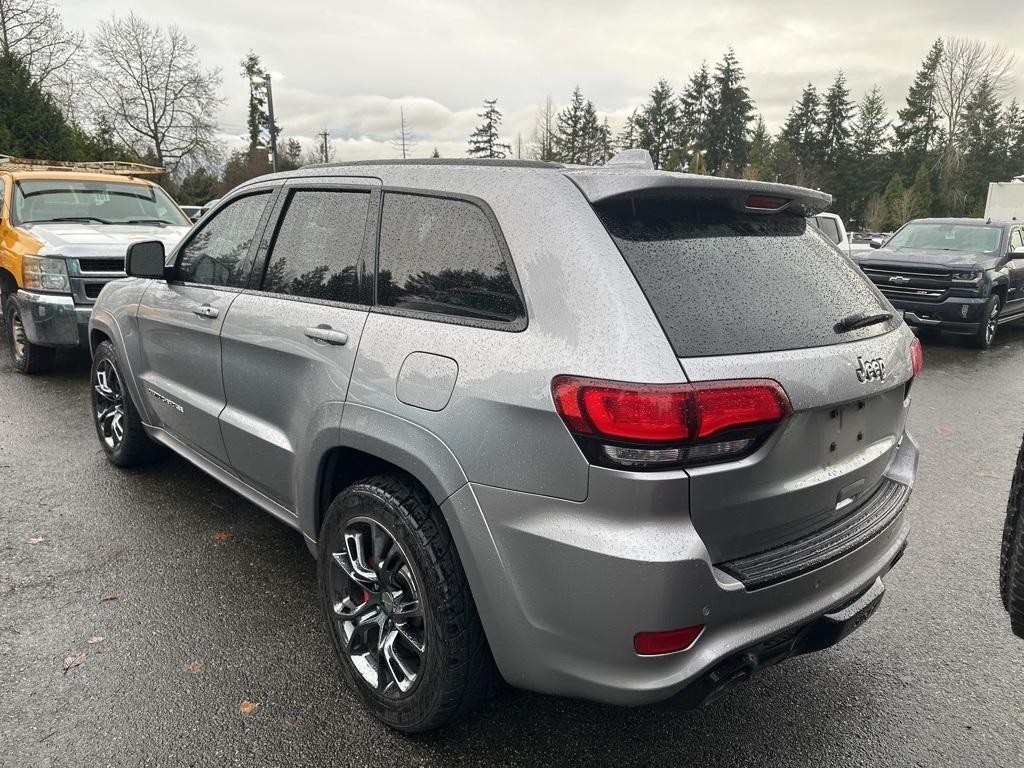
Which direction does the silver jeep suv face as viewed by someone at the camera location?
facing away from the viewer and to the left of the viewer

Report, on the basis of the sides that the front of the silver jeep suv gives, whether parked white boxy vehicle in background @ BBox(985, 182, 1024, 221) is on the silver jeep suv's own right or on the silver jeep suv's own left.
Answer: on the silver jeep suv's own right

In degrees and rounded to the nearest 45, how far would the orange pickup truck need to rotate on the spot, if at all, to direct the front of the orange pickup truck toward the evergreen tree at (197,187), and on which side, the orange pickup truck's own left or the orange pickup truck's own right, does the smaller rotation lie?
approximately 135° to the orange pickup truck's own left

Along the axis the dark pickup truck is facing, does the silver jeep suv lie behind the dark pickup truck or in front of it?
in front

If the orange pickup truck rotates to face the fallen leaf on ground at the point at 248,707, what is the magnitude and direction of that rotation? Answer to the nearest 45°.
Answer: approximately 45° to its right

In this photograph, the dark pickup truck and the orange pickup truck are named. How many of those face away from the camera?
0

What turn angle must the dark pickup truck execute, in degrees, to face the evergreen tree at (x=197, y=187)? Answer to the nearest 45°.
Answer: approximately 90° to its right

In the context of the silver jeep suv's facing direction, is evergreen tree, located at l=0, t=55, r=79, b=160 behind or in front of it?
in front

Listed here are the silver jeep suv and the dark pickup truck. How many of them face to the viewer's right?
0

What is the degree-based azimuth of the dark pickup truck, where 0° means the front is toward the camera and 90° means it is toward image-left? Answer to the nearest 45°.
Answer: approximately 45°

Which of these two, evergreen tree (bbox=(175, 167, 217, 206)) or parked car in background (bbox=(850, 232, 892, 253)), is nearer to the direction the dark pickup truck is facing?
the evergreen tree
